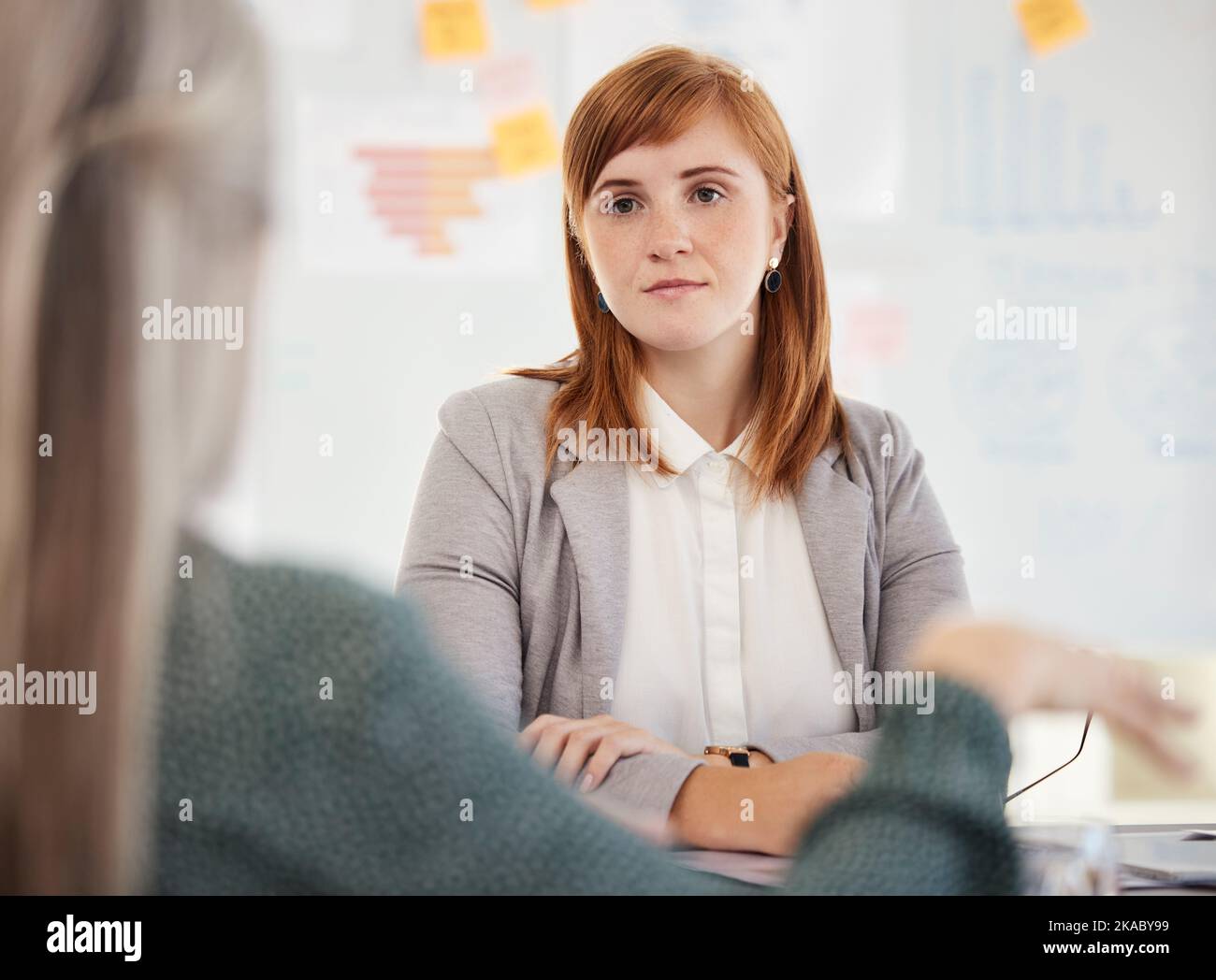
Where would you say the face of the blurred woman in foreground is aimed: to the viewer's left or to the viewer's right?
to the viewer's right

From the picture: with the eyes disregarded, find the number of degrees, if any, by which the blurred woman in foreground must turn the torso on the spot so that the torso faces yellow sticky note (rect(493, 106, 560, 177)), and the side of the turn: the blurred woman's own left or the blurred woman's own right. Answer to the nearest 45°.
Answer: approximately 45° to the blurred woman's own left

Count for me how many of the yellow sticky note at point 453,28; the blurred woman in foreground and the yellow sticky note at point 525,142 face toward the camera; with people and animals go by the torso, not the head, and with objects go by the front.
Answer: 2

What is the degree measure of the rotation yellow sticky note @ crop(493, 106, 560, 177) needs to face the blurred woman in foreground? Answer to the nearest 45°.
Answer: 0° — it already faces them

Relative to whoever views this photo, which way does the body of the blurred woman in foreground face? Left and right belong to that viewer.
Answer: facing away from the viewer and to the right of the viewer

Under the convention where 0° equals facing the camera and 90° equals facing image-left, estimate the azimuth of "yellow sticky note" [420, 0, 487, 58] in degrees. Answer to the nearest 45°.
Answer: approximately 0°
